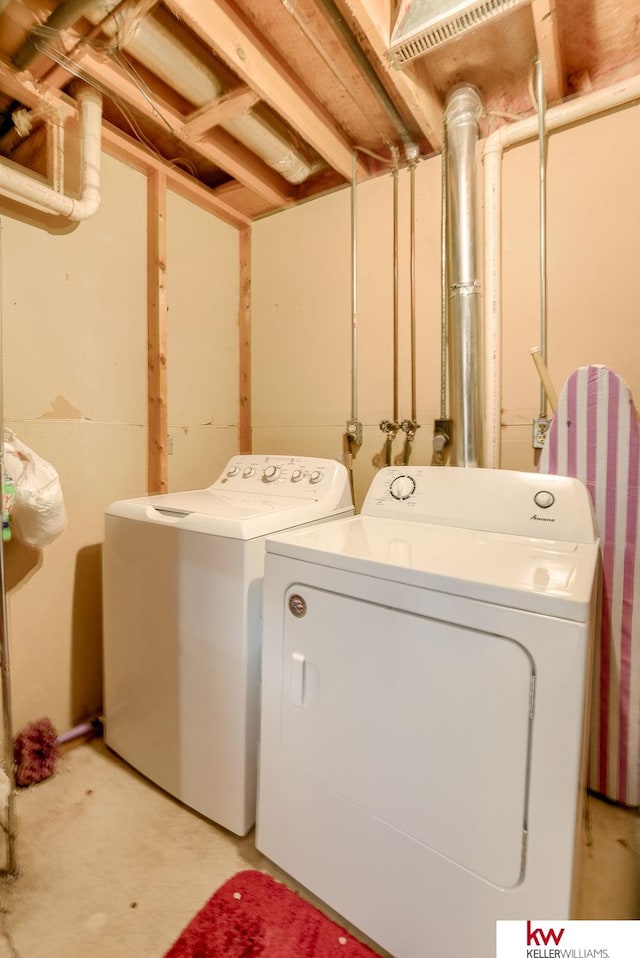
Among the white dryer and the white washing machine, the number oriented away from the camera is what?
0

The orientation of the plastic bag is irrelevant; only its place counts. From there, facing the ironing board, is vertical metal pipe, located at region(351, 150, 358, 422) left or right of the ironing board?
left

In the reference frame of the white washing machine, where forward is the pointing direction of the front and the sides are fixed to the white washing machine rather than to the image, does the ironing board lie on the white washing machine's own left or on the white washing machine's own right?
on the white washing machine's own left

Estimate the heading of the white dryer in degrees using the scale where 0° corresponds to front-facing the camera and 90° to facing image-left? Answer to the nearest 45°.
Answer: approximately 45°

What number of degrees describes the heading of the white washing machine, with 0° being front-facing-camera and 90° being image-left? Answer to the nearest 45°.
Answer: approximately 45°
